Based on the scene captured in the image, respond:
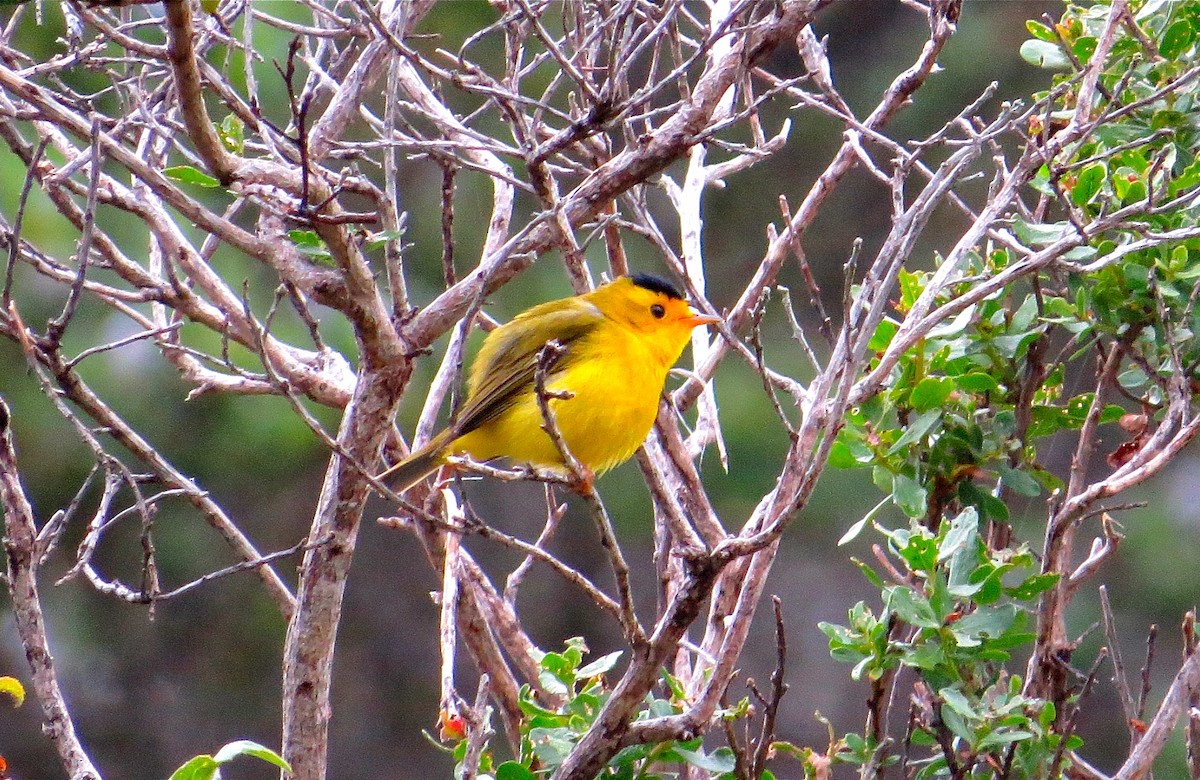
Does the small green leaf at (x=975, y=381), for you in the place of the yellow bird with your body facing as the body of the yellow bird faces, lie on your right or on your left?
on your left

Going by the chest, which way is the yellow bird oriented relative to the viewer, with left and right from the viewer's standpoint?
facing to the right of the viewer

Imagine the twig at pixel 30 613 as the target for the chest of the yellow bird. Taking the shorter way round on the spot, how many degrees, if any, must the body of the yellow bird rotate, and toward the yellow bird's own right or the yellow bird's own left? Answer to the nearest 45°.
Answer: approximately 135° to the yellow bird's own right

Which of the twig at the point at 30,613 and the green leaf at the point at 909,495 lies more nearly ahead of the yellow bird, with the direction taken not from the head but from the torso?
the green leaf

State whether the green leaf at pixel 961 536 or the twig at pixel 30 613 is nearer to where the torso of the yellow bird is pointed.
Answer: the green leaf
